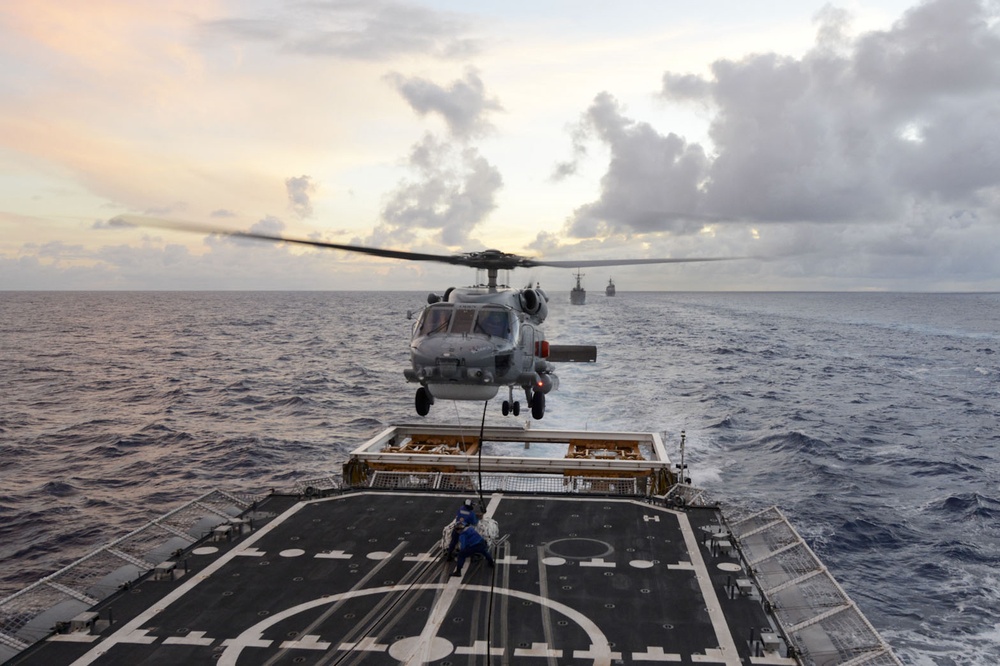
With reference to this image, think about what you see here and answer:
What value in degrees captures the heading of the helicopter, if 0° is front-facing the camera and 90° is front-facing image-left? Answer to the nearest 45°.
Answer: approximately 0°
